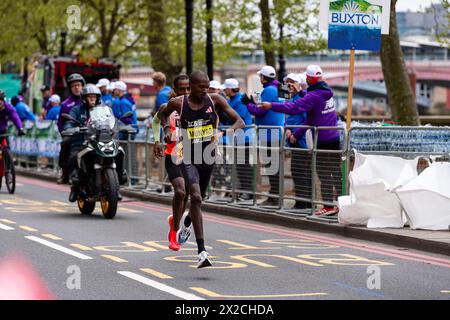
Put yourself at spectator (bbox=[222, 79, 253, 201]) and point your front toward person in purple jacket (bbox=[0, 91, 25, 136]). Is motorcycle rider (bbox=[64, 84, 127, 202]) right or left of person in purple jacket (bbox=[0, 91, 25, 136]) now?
left

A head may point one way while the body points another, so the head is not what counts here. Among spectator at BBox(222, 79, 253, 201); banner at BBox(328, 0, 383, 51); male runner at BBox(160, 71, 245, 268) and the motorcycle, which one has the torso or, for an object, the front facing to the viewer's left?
the spectator

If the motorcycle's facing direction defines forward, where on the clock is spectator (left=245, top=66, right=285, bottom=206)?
The spectator is roughly at 9 o'clock from the motorcycle.

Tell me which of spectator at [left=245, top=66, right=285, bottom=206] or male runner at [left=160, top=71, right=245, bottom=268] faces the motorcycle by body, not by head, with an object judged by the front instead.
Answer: the spectator

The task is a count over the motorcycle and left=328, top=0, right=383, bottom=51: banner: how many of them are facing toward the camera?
2

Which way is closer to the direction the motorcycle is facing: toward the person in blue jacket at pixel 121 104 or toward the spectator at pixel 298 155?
the spectator

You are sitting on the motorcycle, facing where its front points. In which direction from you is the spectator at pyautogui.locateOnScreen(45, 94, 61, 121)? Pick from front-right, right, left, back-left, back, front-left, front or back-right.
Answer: back

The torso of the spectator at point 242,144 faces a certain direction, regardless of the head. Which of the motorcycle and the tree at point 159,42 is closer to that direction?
the motorcycle
